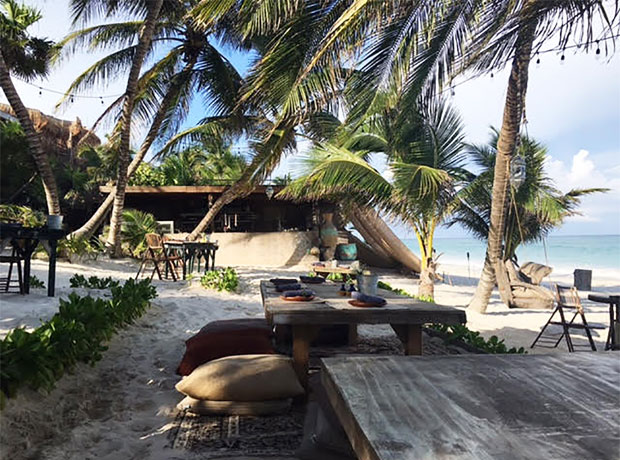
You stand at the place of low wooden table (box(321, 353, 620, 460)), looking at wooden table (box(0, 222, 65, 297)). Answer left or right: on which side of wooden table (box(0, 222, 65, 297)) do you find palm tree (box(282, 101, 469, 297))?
right

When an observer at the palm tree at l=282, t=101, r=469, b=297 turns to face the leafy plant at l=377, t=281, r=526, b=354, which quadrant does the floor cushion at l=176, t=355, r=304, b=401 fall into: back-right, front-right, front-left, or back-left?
front-right
